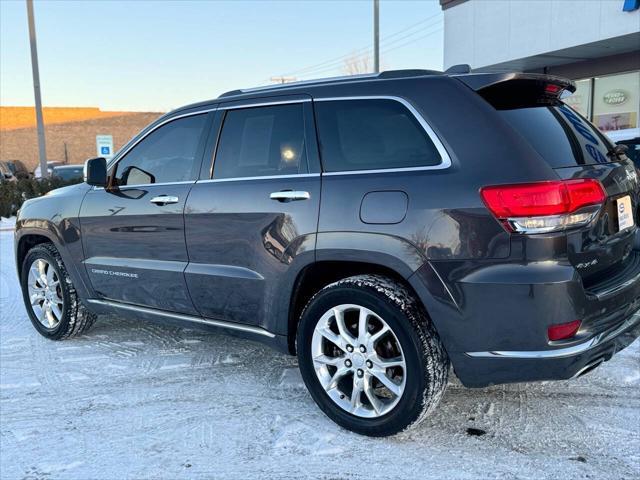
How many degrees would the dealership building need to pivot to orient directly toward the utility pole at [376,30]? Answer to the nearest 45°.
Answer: approximately 45° to its right

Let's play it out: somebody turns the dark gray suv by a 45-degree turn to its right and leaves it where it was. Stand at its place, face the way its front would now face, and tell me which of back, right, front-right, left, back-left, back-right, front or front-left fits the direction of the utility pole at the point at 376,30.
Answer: front

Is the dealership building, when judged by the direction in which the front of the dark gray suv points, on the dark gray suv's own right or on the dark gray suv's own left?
on the dark gray suv's own right

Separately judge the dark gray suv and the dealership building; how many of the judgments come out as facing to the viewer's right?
0

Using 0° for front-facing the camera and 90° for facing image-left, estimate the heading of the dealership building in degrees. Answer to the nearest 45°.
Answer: approximately 45°

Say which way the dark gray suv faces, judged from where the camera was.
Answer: facing away from the viewer and to the left of the viewer

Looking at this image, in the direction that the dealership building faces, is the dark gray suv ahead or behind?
ahead
